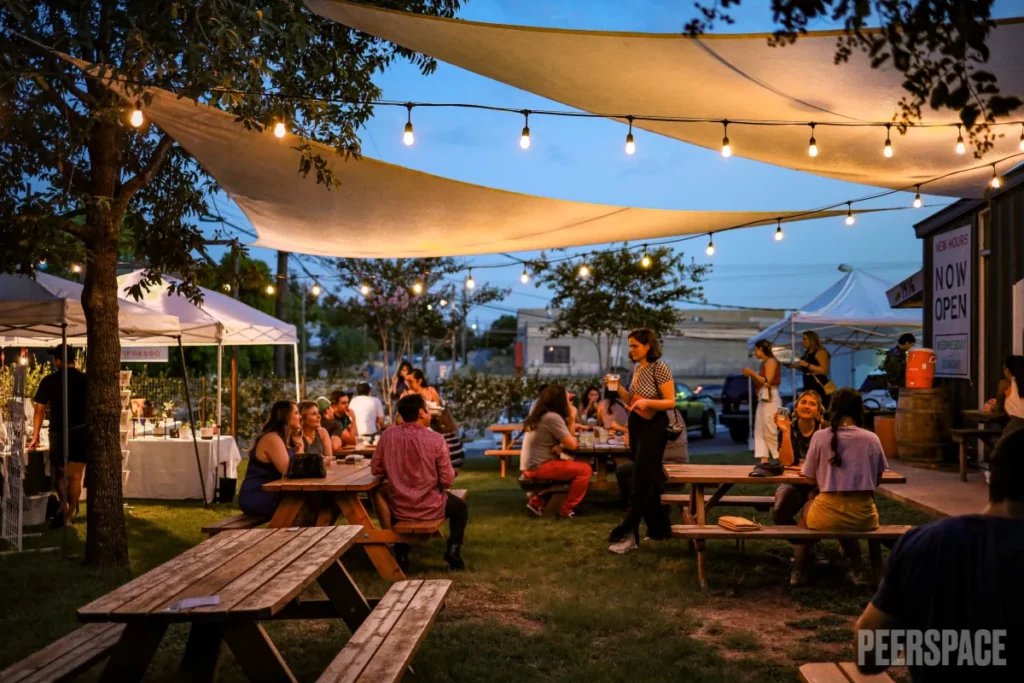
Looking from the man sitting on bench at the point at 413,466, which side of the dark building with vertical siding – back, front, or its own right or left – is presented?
front

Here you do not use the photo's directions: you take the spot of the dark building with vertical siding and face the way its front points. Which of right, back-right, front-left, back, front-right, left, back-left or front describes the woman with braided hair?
front-left

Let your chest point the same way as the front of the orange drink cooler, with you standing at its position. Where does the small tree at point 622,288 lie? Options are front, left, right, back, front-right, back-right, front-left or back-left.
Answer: right

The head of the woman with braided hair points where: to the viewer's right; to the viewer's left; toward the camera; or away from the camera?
away from the camera

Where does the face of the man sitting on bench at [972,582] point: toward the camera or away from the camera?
away from the camera

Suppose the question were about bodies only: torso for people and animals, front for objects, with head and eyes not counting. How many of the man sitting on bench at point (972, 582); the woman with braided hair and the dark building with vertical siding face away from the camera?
2

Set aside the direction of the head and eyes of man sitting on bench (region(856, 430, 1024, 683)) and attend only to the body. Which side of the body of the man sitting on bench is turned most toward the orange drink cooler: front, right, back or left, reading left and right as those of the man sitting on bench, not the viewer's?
front

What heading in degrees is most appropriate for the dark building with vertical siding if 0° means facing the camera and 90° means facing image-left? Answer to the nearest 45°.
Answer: approximately 45°

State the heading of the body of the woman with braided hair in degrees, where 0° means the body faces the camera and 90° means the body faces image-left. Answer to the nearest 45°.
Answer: approximately 180°

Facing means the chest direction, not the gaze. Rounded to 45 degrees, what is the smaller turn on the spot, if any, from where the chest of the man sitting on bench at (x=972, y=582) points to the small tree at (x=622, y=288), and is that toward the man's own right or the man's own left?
0° — they already face it

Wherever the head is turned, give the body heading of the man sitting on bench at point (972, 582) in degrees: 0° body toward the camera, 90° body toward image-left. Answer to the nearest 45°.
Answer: approximately 180°

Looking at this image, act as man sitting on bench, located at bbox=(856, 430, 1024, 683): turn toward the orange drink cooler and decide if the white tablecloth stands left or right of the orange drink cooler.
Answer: left

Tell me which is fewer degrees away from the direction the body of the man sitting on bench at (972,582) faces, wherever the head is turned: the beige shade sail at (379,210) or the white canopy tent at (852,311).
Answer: the white canopy tent

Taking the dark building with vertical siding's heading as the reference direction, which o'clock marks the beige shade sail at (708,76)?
The beige shade sail is roughly at 11 o'clock from the dark building with vertical siding.

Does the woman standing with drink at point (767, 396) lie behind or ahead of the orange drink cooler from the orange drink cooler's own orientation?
ahead

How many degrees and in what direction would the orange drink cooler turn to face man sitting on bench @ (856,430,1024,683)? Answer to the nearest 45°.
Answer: approximately 45° to its left

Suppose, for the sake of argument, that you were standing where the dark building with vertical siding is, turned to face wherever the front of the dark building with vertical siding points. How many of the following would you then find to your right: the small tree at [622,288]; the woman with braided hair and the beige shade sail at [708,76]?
1

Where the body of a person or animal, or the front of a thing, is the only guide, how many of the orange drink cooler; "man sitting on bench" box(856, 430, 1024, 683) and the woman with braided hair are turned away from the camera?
2
